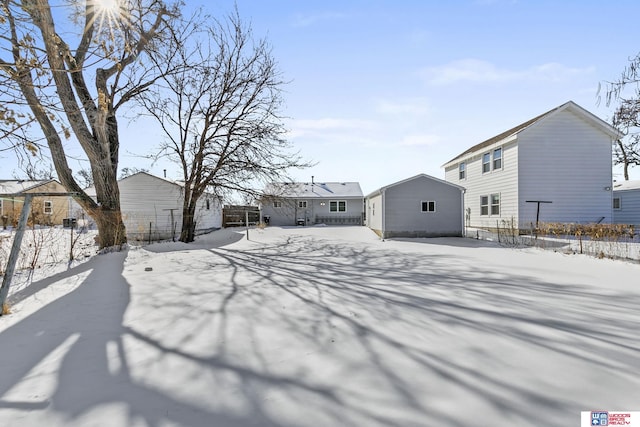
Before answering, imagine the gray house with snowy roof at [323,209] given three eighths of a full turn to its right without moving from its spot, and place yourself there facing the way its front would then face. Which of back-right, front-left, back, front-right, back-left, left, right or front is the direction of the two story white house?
front

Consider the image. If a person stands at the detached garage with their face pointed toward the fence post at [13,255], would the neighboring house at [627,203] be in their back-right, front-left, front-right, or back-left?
back-left

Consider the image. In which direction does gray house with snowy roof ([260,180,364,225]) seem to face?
away from the camera

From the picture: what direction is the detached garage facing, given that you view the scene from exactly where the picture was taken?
facing away from the viewer

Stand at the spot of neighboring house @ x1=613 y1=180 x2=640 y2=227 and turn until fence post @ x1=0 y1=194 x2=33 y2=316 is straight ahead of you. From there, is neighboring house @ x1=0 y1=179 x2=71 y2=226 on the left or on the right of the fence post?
right

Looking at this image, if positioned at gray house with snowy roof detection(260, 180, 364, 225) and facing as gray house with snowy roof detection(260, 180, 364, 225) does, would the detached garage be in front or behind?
behind

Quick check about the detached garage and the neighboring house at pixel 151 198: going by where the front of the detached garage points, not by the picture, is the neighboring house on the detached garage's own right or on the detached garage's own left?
on the detached garage's own left

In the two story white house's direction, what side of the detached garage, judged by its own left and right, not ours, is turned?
right

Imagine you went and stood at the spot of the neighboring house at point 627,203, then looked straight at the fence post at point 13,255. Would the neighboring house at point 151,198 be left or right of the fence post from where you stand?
right

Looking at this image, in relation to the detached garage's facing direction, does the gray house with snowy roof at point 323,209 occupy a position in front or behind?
in front

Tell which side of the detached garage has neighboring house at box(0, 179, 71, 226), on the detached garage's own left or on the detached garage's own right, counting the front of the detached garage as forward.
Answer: on the detached garage's own left
